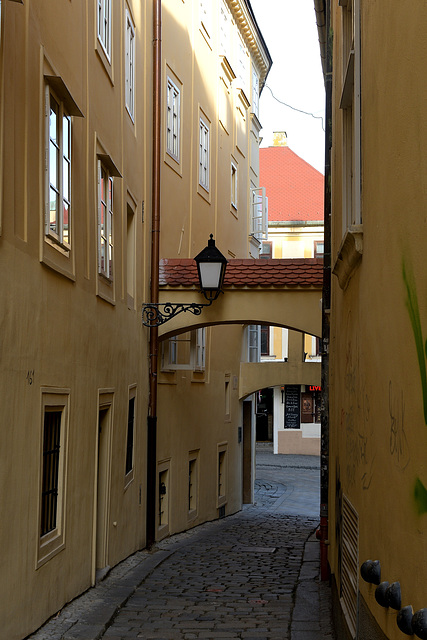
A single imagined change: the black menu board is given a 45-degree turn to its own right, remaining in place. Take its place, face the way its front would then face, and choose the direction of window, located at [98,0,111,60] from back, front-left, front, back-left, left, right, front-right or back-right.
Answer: front-left

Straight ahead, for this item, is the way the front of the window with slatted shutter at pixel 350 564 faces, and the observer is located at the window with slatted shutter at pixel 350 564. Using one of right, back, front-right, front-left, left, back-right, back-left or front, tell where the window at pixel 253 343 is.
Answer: right

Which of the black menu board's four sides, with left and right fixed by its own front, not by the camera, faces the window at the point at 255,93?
front

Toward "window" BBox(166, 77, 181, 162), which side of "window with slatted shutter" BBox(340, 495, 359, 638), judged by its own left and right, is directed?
right

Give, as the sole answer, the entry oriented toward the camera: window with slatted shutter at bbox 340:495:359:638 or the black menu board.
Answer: the black menu board

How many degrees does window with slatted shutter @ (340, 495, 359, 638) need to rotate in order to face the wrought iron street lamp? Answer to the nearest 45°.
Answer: approximately 90° to its right

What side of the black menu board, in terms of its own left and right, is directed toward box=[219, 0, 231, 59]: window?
front

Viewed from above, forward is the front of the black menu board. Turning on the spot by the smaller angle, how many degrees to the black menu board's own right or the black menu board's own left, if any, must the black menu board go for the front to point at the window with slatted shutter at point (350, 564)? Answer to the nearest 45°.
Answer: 0° — it already faces it

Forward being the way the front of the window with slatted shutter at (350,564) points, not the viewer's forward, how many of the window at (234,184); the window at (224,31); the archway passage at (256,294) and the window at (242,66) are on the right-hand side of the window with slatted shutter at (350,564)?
4

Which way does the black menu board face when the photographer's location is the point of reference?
facing the viewer

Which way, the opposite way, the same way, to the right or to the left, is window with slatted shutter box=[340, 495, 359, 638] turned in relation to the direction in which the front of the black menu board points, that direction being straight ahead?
to the right

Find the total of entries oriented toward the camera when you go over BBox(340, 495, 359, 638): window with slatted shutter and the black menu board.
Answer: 1

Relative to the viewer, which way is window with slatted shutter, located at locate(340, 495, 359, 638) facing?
to the viewer's left
